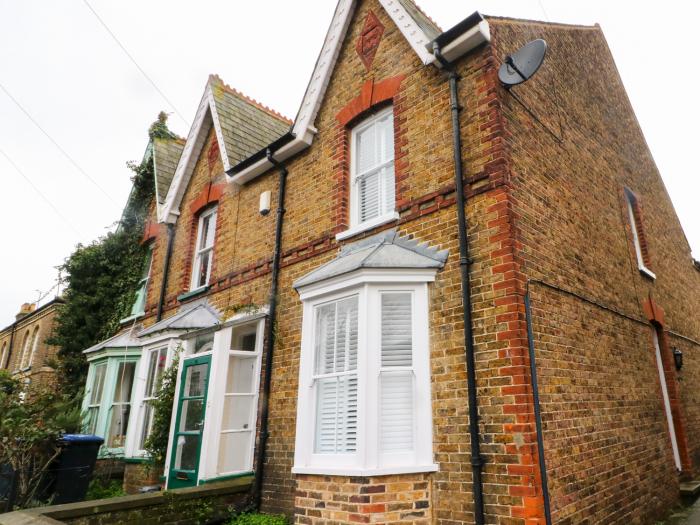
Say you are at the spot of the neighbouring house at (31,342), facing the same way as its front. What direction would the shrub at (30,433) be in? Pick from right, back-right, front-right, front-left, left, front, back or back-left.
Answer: front-left

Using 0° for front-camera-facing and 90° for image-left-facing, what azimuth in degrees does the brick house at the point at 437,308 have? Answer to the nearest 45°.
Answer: approximately 45°

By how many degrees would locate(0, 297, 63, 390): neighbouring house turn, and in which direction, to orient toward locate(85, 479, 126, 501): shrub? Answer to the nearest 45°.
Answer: approximately 45° to its left

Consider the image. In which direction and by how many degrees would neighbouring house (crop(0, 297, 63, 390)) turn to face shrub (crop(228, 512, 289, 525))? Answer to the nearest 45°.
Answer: approximately 45° to its left

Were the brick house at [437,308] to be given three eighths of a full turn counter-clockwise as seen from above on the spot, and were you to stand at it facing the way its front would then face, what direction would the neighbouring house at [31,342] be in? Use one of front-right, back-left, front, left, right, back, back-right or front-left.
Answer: back-left

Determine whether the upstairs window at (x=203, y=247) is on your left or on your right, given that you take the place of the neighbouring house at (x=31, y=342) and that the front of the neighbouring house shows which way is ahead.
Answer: on your left

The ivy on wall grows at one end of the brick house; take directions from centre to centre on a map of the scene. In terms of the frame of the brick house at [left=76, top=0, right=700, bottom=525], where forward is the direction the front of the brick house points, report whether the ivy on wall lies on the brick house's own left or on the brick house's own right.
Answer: on the brick house's own right
